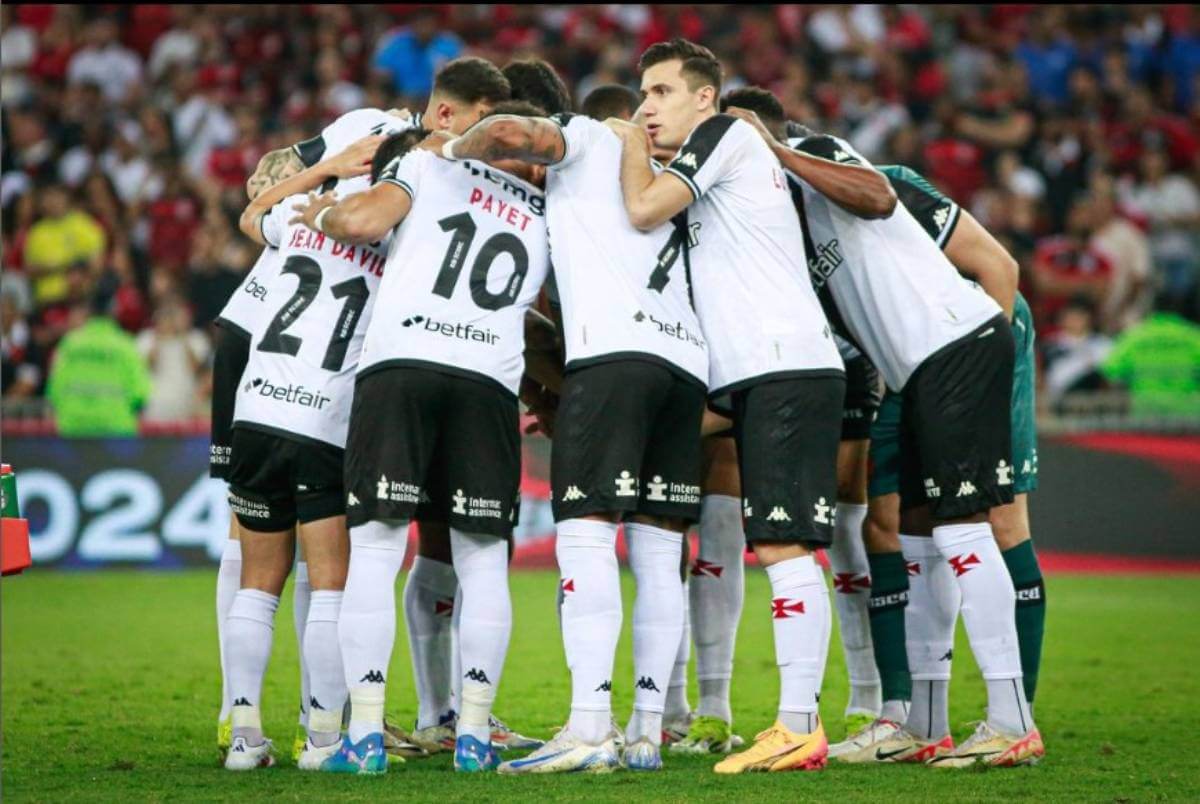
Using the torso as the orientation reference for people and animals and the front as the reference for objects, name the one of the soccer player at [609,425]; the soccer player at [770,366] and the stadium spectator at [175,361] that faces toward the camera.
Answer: the stadium spectator

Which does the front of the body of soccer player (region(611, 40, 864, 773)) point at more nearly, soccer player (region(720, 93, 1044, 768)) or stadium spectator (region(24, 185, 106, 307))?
the stadium spectator

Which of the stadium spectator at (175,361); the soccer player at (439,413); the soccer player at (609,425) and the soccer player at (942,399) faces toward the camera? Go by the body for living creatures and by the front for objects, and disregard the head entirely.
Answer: the stadium spectator

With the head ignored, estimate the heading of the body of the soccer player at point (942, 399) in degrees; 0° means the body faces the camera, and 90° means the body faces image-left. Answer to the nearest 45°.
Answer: approximately 90°

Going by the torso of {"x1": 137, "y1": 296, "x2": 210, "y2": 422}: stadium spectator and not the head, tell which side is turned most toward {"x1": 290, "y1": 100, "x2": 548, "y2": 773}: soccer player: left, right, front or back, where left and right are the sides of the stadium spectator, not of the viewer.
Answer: front

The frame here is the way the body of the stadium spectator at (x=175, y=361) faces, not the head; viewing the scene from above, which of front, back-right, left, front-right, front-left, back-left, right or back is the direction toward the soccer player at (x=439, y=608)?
front

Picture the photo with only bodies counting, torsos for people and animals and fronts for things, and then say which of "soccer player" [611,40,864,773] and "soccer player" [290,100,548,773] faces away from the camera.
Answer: "soccer player" [290,100,548,773]

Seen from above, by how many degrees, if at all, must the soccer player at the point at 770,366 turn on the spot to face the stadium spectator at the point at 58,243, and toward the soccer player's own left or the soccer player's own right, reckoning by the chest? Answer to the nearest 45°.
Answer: approximately 45° to the soccer player's own right

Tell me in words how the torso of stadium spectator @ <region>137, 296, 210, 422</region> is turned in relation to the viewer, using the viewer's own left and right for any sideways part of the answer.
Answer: facing the viewer

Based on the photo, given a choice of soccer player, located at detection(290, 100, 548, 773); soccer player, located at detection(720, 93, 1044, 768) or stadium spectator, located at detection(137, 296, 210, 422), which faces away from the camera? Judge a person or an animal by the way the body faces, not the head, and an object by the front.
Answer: soccer player, located at detection(290, 100, 548, 773)

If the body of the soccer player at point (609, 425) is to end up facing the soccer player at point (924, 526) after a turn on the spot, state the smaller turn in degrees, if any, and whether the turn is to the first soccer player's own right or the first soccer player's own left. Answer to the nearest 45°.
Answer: approximately 90° to the first soccer player's own right

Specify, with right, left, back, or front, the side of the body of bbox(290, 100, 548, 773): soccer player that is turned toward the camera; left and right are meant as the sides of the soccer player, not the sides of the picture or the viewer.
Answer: back
